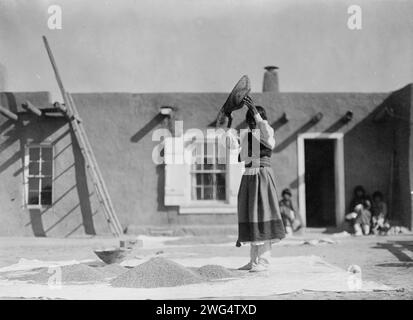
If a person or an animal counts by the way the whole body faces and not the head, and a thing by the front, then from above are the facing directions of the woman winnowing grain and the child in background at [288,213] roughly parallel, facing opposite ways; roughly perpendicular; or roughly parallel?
roughly perpendicular

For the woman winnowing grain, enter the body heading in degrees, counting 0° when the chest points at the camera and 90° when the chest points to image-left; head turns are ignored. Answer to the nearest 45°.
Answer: approximately 90°

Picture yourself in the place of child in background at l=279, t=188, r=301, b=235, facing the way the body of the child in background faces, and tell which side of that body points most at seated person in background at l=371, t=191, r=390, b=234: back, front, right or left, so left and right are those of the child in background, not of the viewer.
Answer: left

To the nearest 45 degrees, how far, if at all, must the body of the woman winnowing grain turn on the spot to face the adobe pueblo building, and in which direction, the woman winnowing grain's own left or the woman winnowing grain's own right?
approximately 90° to the woman winnowing grain's own right

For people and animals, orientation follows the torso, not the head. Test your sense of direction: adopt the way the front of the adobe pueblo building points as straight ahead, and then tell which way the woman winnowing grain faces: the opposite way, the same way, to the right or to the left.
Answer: to the right

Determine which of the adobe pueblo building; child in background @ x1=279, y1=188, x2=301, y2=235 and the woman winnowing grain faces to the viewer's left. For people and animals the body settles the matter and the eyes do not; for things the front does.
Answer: the woman winnowing grain
